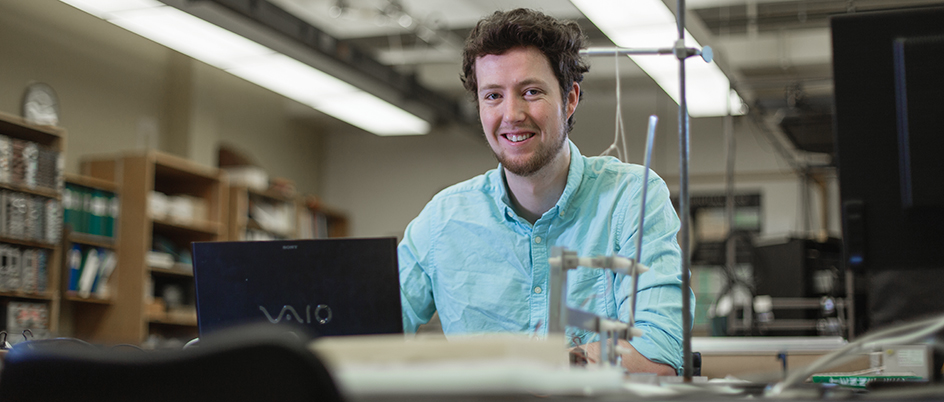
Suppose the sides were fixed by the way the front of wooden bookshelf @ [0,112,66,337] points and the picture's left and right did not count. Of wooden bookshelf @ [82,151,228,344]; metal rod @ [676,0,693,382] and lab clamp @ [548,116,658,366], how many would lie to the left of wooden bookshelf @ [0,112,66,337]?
1

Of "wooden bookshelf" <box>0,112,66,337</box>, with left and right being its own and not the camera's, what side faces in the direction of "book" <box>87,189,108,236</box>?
left

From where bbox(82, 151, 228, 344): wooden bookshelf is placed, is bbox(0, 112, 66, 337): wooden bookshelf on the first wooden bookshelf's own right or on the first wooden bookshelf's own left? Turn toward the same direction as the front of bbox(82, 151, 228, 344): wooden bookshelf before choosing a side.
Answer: on the first wooden bookshelf's own right

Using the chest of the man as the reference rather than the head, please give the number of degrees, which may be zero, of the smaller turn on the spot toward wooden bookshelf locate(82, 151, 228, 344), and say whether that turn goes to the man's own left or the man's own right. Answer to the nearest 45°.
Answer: approximately 135° to the man's own right

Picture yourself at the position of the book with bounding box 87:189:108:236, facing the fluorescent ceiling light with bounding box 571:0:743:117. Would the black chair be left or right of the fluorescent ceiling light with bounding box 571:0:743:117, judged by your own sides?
right

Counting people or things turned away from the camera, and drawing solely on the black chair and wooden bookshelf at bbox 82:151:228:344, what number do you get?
1

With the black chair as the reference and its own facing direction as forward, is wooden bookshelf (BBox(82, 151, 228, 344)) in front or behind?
in front

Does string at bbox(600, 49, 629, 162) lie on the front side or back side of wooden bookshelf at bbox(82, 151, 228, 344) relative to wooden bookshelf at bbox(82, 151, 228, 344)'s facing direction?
on the front side

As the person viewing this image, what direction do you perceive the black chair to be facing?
facing away from the viewer

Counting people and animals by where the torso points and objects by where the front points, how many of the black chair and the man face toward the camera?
1

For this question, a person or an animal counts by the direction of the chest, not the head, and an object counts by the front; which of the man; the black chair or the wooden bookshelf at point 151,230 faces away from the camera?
the black chair
